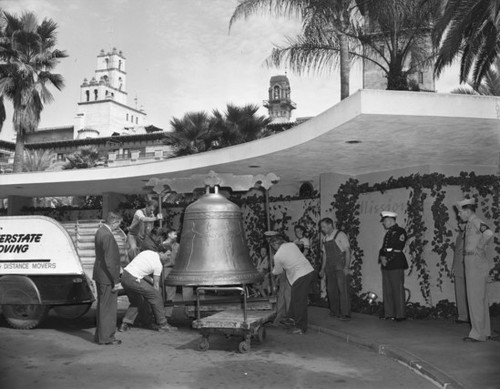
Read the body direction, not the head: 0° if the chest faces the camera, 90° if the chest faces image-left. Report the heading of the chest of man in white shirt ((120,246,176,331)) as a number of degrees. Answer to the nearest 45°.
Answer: approximately 270°

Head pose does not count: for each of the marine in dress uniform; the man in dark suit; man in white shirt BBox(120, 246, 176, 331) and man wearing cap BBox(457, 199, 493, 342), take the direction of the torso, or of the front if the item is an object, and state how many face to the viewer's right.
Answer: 2

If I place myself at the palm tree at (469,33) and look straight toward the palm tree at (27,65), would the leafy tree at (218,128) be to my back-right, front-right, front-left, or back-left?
front-right

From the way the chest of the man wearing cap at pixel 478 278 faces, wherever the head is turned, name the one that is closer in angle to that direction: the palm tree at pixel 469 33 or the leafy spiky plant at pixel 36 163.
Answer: the leafy spiky plant

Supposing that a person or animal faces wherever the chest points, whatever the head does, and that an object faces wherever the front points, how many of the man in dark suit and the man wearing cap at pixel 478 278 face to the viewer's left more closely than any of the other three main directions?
1

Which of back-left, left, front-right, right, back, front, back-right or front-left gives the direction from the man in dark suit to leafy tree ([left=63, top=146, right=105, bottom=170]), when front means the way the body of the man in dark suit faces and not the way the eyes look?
left

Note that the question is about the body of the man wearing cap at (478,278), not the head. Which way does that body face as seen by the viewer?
to the viewer's left

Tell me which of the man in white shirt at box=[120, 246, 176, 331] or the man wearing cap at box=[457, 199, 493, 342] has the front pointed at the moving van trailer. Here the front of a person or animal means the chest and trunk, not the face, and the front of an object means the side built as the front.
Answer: the man wearing cap

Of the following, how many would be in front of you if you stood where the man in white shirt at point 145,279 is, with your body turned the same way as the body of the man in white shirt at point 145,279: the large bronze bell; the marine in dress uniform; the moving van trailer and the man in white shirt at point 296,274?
3

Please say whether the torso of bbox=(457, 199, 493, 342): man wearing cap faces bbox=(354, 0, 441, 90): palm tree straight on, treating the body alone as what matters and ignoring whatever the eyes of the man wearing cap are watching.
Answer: no

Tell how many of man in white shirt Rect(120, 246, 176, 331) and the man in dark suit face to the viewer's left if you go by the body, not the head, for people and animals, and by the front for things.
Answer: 0

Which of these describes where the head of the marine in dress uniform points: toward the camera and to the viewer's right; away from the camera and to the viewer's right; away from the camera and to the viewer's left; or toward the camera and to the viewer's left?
toward the camera and to the viewer's left

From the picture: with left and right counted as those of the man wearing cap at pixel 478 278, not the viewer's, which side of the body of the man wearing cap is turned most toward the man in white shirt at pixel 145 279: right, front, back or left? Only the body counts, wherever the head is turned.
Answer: front

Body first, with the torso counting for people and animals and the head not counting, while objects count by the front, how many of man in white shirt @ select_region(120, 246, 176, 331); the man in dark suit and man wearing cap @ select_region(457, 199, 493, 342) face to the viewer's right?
2

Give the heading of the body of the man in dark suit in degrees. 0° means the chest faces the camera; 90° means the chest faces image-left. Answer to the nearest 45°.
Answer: approximately 270°

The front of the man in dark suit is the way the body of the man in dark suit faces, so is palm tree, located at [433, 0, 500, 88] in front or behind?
in front

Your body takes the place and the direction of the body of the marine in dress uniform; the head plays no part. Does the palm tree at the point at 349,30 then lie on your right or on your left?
on your right

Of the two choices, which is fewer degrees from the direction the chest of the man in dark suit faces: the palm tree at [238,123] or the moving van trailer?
the palm tree

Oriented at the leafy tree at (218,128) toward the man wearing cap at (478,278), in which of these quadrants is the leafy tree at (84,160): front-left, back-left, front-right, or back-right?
back-right
